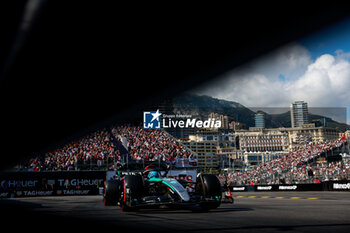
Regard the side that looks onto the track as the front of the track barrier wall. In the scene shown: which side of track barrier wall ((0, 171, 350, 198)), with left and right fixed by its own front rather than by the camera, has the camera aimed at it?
front

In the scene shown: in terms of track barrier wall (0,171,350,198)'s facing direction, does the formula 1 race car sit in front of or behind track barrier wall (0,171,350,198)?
in front
